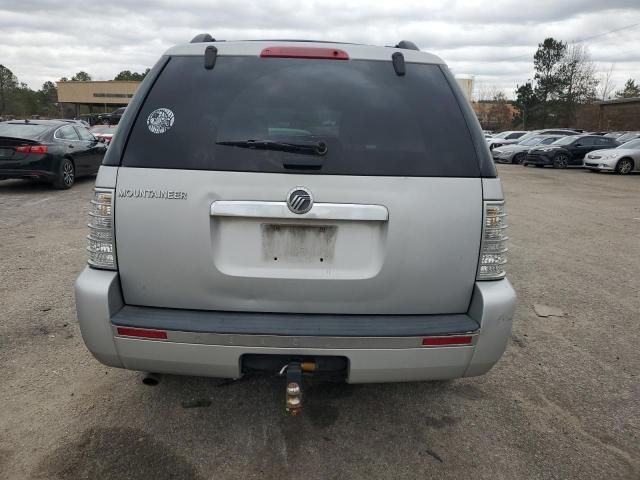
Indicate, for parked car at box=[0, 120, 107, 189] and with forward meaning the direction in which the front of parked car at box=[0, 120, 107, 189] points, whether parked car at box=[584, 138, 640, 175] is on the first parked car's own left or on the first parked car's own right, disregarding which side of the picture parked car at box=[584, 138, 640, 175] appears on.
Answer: on the first parked car's own right

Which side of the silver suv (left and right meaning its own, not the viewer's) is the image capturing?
back

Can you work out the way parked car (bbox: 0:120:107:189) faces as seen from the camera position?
facing away from the viewer and to the right of the viewer

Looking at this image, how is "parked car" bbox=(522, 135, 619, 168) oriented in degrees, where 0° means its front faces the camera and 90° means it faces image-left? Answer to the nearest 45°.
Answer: approximately 45°

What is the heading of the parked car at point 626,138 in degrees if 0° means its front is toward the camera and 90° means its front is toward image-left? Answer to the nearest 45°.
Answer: approximately 45°

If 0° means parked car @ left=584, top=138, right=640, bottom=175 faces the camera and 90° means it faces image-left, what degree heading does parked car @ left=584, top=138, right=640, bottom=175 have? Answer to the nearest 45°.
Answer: approximately 45°

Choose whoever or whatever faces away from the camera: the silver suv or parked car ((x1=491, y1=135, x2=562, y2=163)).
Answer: the silver suv

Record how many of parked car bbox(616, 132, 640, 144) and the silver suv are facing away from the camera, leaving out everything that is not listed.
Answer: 1

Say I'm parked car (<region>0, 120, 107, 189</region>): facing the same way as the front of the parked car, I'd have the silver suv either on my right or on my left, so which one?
on my right

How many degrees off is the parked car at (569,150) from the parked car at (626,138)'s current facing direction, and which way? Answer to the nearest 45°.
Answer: approximately 45° to its left
